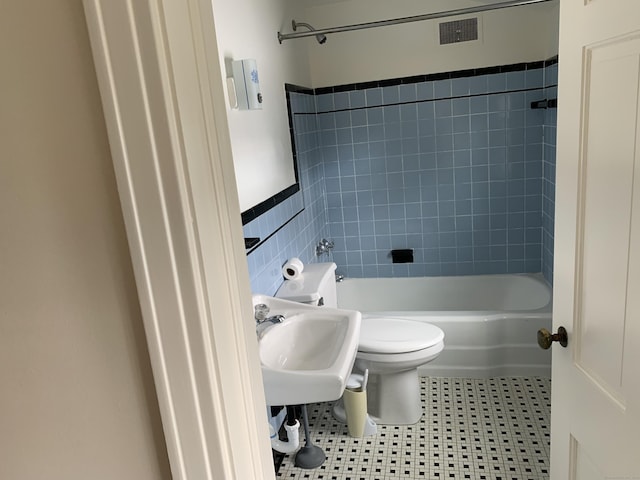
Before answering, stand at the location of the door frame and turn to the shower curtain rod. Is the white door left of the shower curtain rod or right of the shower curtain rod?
right

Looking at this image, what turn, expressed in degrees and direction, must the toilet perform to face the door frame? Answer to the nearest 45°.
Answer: approximately 90° to its right

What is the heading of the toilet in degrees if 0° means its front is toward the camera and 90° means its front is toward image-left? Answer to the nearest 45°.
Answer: approximately 270°
